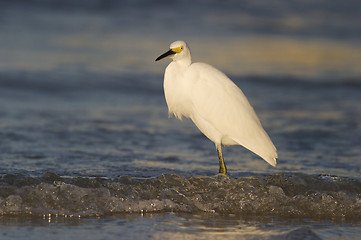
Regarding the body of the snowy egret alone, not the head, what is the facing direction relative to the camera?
to the viewer's left
